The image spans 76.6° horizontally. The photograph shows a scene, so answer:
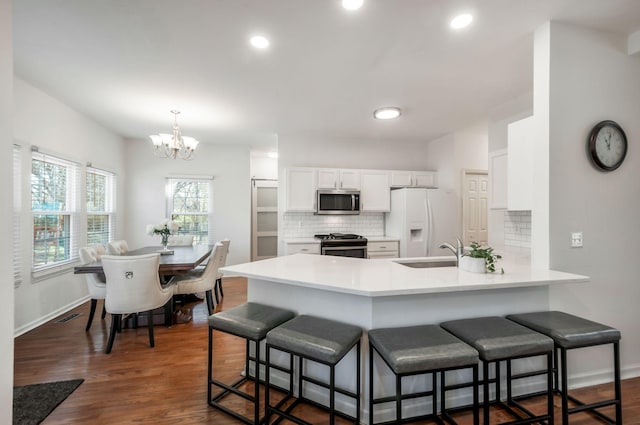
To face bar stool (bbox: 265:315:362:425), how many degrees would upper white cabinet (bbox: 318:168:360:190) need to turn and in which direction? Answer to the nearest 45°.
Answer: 0° — it already faces it

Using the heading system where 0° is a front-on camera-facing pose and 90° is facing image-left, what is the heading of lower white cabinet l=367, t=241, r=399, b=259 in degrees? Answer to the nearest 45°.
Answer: approximately 0°

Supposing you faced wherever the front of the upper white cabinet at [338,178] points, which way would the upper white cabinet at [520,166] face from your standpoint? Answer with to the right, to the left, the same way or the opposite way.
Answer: to the right

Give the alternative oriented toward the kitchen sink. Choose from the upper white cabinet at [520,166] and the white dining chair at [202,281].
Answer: the upper white cabinet

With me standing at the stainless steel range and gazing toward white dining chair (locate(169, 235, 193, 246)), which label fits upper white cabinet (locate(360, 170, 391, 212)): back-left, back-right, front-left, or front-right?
back-right

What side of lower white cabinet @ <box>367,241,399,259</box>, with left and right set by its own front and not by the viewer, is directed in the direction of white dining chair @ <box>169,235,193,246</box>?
right

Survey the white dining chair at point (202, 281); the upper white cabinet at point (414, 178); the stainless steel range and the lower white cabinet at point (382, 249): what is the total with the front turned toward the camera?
3

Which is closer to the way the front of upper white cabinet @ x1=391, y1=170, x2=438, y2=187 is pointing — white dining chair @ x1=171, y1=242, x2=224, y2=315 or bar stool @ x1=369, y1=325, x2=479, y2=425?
the bar stool

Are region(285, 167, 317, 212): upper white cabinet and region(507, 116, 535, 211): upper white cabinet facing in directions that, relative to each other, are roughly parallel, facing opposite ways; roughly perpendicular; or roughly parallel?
roughly perpendicular

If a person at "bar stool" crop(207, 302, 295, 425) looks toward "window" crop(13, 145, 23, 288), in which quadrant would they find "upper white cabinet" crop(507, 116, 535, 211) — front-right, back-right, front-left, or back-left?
back-right

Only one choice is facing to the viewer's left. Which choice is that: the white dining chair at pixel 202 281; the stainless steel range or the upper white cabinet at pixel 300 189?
the white dining chair

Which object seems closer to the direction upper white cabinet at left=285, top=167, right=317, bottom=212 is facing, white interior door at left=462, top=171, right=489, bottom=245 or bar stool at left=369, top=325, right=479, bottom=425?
the bar stool
